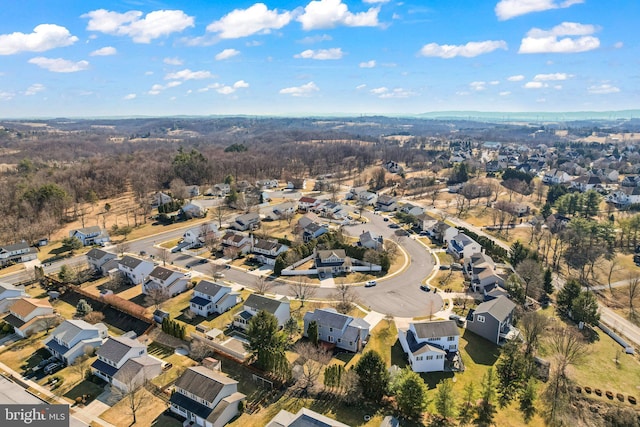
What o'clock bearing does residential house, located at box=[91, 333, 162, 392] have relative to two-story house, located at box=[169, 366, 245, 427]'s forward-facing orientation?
The residential house is roughly at 3 o'clock from the two-story house.

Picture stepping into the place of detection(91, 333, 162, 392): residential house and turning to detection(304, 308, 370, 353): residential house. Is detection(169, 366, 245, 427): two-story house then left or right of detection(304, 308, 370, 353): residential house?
right

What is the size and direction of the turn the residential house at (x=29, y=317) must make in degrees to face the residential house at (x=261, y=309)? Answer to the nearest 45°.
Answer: approximately 90° to its left

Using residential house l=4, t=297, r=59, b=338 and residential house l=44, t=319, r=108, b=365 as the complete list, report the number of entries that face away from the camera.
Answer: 0

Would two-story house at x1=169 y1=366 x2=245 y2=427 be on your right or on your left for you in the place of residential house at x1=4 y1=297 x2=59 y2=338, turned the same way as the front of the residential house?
on your left

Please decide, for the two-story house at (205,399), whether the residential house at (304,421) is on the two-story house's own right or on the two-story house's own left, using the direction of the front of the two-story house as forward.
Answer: on the two-story house's own left

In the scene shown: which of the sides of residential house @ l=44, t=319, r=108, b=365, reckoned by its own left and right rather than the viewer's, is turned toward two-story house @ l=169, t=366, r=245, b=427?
left

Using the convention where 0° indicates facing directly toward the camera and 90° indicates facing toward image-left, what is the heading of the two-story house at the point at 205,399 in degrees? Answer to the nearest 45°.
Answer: approximately 45°

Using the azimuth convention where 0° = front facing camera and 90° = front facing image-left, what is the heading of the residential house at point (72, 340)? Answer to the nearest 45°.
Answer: approximately 45°

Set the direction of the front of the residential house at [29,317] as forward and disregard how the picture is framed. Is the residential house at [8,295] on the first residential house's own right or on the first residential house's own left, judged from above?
on the first residential house's own right

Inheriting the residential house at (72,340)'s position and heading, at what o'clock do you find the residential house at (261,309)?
the residential house at (261,309) is roughly at 8 o'clock from the residential house at (72,340).

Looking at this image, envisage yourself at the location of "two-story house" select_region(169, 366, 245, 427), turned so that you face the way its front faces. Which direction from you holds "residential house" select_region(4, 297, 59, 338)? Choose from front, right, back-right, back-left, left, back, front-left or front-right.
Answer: right

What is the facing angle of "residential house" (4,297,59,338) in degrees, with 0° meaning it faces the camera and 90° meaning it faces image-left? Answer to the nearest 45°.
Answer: approximately 45°
